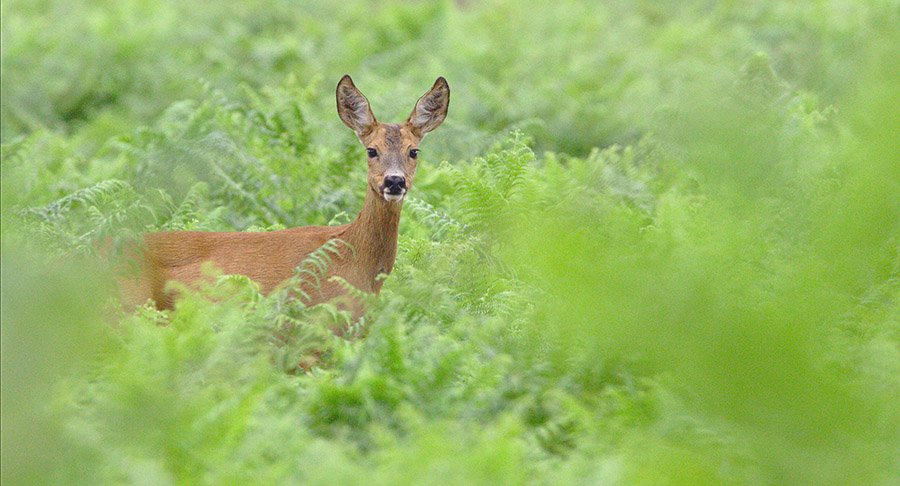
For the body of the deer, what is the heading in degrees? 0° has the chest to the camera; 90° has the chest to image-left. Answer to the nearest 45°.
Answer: approximately 270°
